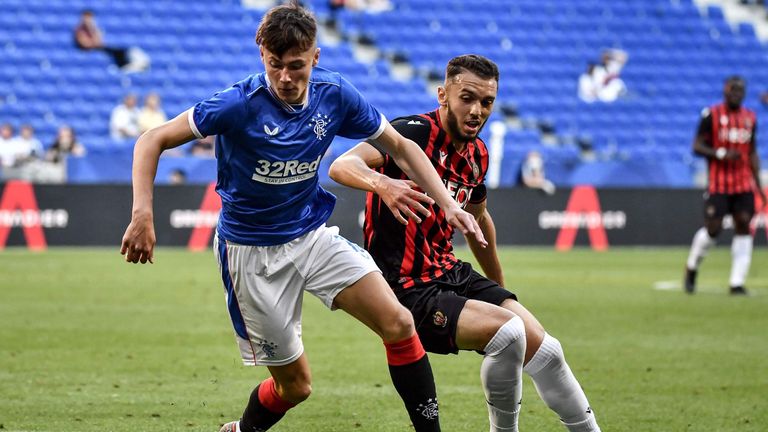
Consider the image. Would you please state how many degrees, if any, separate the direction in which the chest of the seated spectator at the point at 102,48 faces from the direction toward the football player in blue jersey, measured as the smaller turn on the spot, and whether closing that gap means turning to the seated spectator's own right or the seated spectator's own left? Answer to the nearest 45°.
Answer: approximately 45° to the seated spectator's own right

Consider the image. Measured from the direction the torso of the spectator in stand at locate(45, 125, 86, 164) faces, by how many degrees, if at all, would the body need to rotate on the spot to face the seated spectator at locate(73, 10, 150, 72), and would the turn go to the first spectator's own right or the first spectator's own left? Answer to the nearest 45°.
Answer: approximately 180°

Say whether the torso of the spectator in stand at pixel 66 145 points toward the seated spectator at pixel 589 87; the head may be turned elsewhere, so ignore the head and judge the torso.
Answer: no

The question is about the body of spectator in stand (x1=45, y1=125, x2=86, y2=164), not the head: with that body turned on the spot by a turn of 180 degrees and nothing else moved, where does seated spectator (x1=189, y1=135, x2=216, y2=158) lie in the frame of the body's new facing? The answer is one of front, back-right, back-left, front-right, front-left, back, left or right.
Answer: right

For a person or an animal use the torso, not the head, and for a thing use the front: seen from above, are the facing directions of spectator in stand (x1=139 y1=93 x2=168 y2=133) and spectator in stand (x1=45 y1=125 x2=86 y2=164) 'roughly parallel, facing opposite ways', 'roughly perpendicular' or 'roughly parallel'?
roughly parallel

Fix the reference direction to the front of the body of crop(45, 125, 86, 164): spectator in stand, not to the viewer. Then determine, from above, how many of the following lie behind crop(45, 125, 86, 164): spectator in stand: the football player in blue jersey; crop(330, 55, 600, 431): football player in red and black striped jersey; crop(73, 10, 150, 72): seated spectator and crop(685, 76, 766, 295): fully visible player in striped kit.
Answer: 1

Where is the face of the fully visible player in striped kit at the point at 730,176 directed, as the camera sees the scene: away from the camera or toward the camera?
toward the camera

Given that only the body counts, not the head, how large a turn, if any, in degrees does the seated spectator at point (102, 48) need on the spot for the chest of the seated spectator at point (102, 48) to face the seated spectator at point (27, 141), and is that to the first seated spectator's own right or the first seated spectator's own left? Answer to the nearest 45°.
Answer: approximately 45° to the first seated spectator's own right

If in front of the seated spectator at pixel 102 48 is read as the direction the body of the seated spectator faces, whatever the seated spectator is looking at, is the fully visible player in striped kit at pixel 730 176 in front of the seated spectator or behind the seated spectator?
in front

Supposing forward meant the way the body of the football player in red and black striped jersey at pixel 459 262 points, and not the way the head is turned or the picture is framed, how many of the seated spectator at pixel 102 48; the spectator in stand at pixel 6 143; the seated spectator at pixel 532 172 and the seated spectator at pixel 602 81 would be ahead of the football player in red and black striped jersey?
0

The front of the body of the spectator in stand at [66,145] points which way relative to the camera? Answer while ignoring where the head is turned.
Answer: toward the camera

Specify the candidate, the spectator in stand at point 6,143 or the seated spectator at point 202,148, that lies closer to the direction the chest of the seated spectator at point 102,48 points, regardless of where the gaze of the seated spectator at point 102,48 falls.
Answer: the seated spectator

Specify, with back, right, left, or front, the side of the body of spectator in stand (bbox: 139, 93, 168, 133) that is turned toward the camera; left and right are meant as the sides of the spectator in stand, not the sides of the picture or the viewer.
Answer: front

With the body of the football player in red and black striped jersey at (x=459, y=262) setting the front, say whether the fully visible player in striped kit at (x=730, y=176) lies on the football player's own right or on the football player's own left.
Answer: on the football player's own left

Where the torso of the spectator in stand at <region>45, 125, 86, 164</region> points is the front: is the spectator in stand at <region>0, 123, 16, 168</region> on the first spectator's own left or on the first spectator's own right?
on the first spectator's own right

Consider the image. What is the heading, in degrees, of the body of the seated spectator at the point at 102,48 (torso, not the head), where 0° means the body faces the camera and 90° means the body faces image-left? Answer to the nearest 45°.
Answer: approximately 315°
